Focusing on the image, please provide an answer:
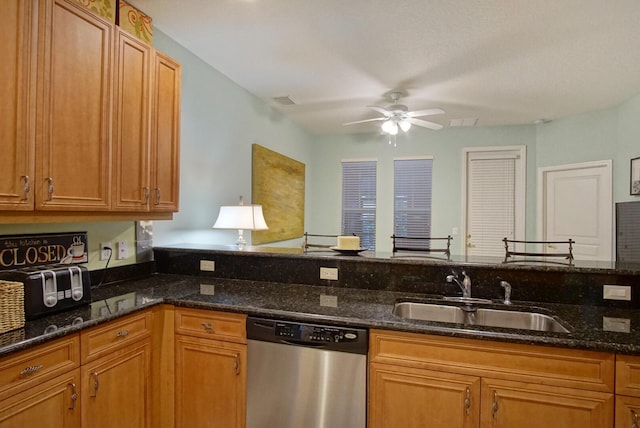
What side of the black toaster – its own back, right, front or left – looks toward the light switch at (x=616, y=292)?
front

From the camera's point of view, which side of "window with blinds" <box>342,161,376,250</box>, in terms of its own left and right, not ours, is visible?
front

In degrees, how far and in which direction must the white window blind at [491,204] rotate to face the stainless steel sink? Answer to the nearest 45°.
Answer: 0° — it already faces it

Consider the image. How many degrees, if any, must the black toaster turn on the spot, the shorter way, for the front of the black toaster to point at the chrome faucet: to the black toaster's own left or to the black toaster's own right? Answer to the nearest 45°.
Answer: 0° — it already faces it

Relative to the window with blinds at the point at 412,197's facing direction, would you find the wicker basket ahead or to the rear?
ahead

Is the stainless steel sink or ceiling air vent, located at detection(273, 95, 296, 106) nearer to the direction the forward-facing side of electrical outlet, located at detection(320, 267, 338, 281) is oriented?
the stainless steel sink

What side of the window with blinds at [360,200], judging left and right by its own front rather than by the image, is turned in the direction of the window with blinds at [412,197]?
left

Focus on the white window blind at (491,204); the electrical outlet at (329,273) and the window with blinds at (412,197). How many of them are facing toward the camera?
3

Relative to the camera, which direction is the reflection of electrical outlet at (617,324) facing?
toward the camera

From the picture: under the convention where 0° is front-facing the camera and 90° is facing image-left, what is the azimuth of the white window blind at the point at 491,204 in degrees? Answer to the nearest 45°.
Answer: approximately 0°

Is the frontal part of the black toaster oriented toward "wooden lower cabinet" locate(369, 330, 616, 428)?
yes

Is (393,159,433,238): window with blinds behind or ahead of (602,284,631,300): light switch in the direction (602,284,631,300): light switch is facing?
behind
